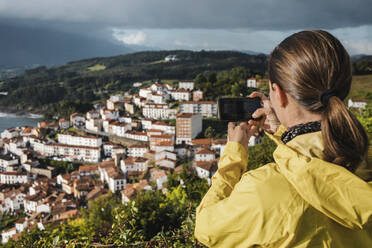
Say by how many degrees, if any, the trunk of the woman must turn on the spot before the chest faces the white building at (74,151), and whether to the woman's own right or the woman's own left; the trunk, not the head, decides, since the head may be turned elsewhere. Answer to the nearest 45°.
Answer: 0° — they already face it

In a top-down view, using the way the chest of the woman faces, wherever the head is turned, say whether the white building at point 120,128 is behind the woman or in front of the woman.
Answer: in front

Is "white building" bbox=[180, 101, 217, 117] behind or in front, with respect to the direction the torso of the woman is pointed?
in front

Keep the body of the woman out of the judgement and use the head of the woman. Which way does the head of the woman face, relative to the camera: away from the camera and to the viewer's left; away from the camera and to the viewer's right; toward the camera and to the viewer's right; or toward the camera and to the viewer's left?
away from the camera and to the viewer's left

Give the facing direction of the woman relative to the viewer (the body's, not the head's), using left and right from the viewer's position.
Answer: facing away from the viewer and to the left of the viewer

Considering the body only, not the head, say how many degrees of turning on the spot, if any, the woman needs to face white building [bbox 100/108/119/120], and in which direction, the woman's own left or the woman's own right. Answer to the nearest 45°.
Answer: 0° — they already face it

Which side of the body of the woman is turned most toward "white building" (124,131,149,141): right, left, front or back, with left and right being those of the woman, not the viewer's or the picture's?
front

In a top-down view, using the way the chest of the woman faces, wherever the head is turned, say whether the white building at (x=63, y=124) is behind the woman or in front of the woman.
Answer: in front

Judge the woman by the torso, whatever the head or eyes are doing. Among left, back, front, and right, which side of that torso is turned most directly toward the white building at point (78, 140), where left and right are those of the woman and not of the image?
front
